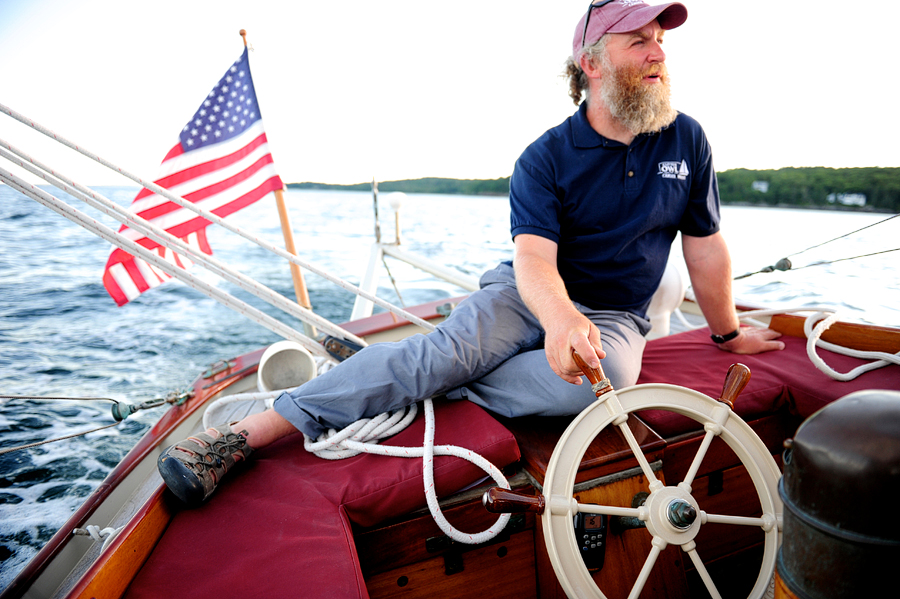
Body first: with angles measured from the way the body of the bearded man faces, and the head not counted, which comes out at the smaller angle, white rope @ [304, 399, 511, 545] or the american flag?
the white rope

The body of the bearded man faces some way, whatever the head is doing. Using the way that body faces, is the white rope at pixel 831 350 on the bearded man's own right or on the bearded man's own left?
on the bearded man's own left

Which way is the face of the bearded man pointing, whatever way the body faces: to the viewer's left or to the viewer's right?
to the viewer's right

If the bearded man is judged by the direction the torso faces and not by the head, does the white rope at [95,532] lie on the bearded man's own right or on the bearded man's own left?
on the bearded man's own right

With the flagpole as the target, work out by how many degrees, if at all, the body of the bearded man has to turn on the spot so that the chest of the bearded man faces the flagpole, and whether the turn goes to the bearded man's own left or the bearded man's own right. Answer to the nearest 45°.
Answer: approximately 135° to the bearded man's own right

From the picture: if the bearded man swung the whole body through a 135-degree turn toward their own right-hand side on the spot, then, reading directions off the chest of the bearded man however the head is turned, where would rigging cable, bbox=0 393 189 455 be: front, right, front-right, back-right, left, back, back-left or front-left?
front-left

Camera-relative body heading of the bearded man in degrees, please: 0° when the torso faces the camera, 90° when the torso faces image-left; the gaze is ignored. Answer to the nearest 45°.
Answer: approximately 0°

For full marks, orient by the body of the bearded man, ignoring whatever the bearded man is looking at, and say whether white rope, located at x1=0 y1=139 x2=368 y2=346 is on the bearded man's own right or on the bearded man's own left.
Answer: on the bearded man's own right

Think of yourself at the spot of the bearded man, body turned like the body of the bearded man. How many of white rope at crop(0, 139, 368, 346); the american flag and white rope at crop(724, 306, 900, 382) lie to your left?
1

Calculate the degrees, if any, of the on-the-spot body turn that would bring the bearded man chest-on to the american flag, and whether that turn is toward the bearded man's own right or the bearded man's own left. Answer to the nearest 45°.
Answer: approximately 135° to the bearded man's own right

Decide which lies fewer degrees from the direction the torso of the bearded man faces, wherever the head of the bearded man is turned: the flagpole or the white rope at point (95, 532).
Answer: the white rope

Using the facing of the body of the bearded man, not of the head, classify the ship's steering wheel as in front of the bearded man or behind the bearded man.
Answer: in front
